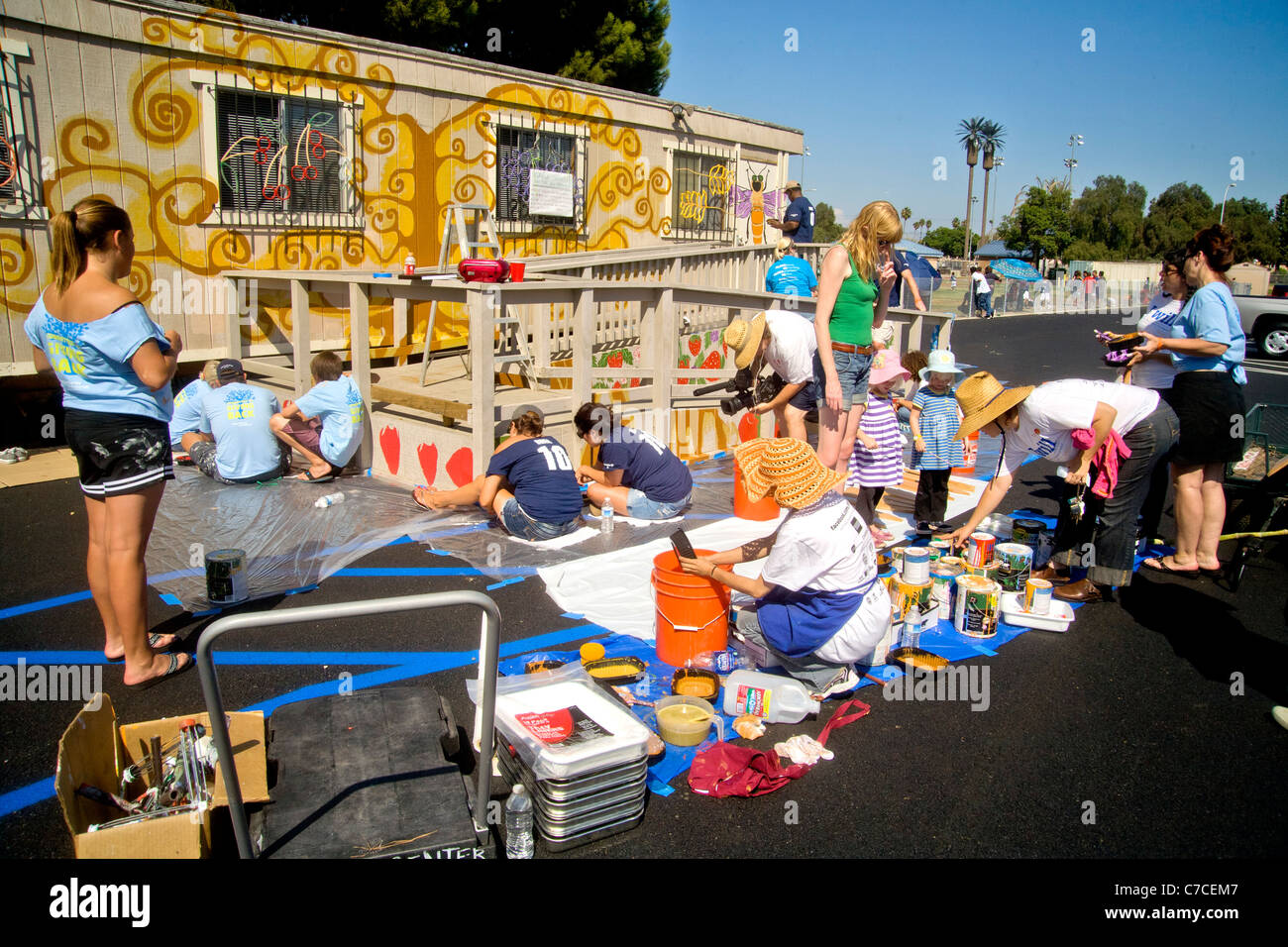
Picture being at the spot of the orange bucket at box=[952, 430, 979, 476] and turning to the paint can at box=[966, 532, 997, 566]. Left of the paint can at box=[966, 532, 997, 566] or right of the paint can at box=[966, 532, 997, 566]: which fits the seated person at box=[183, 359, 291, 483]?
right

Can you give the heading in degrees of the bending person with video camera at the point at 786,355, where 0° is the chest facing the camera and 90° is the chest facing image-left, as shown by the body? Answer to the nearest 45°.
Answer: approximately 90°

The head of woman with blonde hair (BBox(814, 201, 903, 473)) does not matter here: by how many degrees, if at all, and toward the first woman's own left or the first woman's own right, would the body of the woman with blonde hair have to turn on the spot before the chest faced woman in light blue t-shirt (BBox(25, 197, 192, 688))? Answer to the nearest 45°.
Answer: approximately 90° to the first woman's own right

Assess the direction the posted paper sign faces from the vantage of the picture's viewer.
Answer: facing the viewer

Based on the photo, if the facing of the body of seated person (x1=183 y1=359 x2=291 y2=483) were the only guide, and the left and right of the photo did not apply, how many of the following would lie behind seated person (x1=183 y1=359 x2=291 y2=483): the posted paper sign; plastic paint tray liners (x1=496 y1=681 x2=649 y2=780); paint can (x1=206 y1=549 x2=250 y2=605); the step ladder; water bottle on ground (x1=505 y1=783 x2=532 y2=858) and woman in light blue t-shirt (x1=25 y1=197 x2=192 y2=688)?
4

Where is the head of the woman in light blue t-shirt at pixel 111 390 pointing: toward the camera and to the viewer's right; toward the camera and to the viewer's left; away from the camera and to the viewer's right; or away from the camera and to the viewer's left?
away from the camera and to the viewer's right

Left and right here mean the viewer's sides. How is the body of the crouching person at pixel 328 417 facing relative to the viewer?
facing away from the viewer and to the left of the viewer

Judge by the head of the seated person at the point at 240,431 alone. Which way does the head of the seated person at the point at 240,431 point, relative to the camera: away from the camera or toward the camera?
away from the camera

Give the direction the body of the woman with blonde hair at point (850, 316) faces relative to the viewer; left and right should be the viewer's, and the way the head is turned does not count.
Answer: facing the viewer and to the right of the viewer

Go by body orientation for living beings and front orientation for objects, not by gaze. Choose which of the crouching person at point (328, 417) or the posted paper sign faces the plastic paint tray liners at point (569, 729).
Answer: the posted paper sign

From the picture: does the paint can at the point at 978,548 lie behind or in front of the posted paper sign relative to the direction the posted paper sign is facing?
in front

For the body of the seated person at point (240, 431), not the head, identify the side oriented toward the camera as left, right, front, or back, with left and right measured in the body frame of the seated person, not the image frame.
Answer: back

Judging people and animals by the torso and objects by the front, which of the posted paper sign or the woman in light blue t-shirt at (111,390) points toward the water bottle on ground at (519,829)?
the posted paper sign

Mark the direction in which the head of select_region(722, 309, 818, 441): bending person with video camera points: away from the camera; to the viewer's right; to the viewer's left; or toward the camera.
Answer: to the viewer's left

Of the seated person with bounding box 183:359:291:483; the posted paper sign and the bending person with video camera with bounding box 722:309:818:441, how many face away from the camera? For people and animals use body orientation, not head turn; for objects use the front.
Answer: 1

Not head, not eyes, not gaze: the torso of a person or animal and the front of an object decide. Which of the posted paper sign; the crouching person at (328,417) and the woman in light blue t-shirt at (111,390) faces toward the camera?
the posted paper sign

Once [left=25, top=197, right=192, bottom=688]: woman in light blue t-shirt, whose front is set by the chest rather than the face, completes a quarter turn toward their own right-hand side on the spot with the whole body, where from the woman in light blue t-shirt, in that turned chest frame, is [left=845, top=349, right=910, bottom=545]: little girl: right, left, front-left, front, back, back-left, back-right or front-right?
front-left
